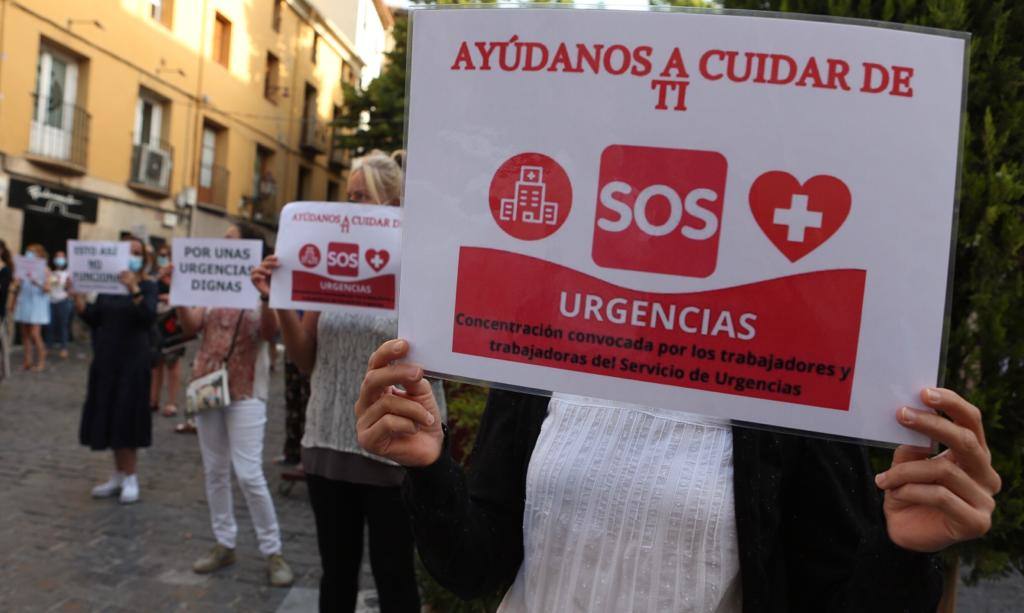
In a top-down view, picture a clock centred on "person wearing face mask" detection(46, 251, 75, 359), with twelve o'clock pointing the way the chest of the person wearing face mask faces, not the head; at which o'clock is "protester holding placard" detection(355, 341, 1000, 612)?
The protester holding placard is roughly at 12 o'clock from the person wearing face mask.

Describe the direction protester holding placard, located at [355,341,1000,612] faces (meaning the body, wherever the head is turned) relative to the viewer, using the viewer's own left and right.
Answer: facing the viewer

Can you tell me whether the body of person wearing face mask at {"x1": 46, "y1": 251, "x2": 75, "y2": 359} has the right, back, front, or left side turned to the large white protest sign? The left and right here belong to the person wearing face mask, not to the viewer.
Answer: front

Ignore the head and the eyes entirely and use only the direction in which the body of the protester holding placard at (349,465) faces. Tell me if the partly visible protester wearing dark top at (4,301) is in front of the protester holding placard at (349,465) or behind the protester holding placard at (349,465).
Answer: behind

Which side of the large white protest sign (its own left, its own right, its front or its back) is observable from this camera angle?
front

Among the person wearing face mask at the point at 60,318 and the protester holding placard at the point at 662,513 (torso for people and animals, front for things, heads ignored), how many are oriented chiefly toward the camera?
2

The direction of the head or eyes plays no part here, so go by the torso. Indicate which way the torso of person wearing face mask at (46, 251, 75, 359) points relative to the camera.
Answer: toward the camera

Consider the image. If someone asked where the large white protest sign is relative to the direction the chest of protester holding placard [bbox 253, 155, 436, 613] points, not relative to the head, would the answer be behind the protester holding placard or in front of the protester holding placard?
in front

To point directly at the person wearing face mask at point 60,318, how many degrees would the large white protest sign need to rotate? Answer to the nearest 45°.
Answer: approximately 135° to its right

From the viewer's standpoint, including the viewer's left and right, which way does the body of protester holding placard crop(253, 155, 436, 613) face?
facing the viewer

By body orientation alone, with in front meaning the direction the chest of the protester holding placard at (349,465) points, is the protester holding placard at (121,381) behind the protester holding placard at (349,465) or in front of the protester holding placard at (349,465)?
behind

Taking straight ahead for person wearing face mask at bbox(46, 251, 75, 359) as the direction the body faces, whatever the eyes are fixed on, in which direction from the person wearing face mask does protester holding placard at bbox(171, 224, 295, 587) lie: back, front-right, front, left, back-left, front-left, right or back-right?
front
